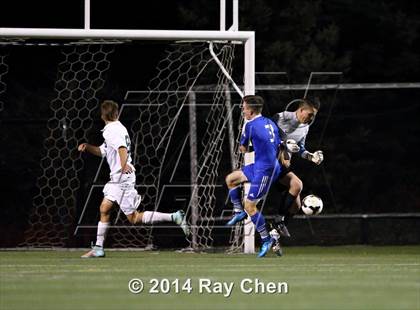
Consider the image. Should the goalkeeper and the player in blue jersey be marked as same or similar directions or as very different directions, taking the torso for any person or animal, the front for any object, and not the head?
very different directions

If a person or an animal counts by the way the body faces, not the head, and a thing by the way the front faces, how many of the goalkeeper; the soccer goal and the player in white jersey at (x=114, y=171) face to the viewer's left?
1
